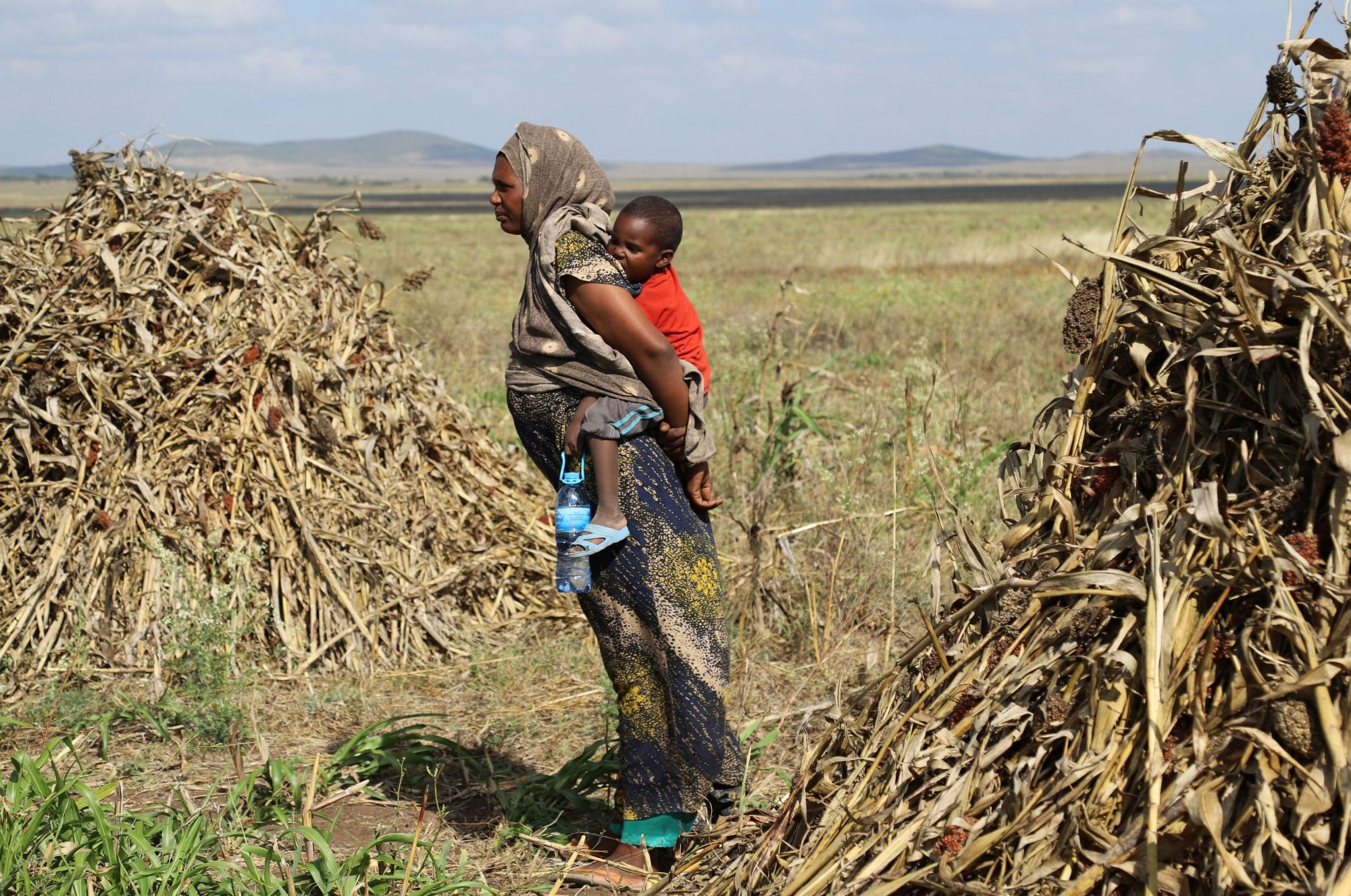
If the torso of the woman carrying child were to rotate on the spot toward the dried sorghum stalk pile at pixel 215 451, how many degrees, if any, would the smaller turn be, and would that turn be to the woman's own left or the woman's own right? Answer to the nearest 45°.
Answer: approximately 45° to the woman's own right

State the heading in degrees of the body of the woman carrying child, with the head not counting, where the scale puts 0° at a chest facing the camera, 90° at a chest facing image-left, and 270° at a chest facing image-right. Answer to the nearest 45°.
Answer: approximately 90°

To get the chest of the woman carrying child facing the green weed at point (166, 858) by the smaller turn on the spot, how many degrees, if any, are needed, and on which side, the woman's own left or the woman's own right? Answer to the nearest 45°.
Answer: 0° — they already face it

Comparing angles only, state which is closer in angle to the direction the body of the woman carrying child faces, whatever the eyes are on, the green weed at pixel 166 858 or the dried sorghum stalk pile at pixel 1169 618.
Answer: the green weed

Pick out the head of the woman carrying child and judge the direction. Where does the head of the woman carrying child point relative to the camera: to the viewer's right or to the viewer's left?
to the viewer's left

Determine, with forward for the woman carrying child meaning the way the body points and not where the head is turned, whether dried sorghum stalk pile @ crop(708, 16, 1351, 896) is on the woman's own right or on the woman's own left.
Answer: on the woman's own left
